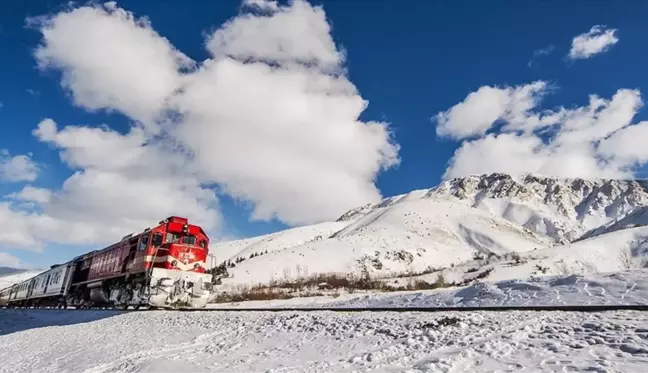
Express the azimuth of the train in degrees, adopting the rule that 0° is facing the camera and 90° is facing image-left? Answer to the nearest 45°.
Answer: approximately 315°
